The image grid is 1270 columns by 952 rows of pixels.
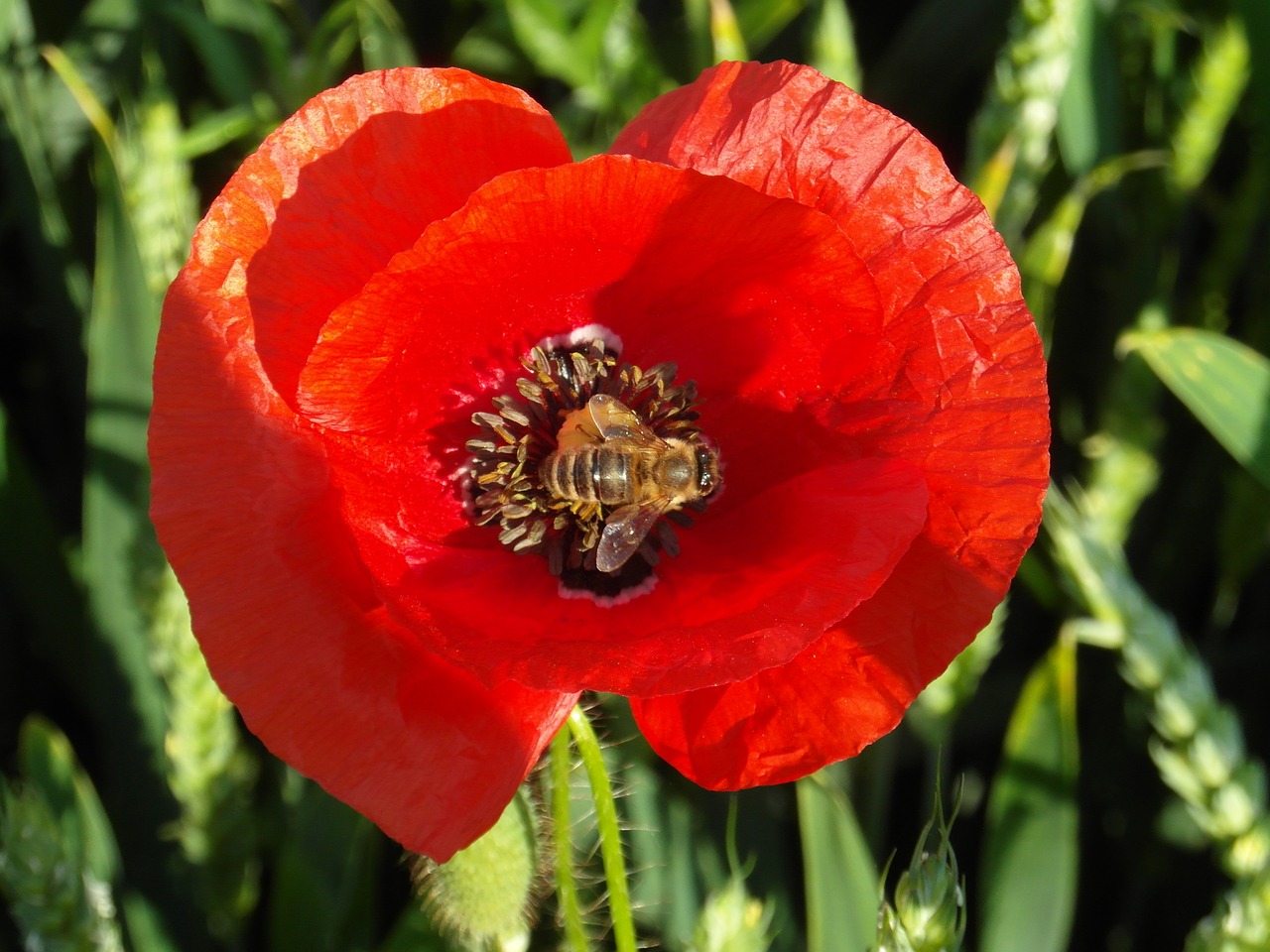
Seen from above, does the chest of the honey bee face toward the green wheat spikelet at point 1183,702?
yes

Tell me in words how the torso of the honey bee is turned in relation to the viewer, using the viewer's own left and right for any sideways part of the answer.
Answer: facing to the right of the viewer

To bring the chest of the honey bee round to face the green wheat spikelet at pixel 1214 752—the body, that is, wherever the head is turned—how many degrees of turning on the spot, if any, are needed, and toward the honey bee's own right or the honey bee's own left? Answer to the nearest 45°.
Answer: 0° — it already faces it

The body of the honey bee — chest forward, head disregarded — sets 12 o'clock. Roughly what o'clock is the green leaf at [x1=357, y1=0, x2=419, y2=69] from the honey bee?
The green leaf is roughly at 8 o'clock from the honey bee.

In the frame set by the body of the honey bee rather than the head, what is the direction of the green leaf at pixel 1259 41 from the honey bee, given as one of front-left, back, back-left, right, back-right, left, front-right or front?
front-left

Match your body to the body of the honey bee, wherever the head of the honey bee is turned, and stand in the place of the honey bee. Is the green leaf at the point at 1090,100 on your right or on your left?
on your left

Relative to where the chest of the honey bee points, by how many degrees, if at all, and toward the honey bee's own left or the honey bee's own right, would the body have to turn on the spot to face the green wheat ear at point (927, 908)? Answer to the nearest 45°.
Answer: approximately 45° to the honey bee's own right
